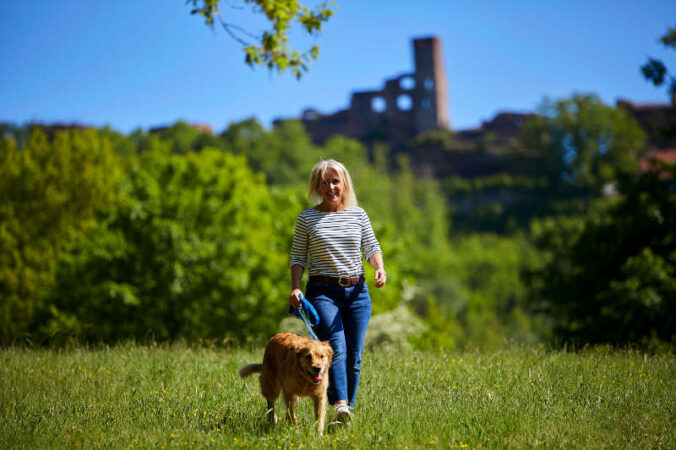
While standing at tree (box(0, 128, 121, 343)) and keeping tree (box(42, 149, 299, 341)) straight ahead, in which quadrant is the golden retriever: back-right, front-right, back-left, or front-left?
front-right

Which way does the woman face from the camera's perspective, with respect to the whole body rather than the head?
toward the camera

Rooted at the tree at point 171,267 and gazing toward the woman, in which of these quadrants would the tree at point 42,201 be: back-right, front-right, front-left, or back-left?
back-right

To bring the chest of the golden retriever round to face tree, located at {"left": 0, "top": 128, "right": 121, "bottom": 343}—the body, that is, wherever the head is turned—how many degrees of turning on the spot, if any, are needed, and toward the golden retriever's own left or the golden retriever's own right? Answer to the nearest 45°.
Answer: approximately 135° to the golden retriever's own left

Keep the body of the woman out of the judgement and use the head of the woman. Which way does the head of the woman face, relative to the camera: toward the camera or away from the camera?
toward the camera

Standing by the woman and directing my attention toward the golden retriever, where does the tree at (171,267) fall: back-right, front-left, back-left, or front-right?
back-right

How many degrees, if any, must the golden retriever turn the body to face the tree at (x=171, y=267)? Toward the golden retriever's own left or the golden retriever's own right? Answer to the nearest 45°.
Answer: approximately 135° to the golden retriever's own left

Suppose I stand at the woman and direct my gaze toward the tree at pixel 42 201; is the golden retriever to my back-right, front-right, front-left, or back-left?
back-left

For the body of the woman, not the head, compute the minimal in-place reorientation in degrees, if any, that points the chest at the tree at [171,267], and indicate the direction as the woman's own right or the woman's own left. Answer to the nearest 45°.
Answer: approximately 180°

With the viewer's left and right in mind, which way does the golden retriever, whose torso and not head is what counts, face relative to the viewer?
facing the viewer and to the right of the viewer

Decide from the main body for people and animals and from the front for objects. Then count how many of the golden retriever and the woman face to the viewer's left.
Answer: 0
